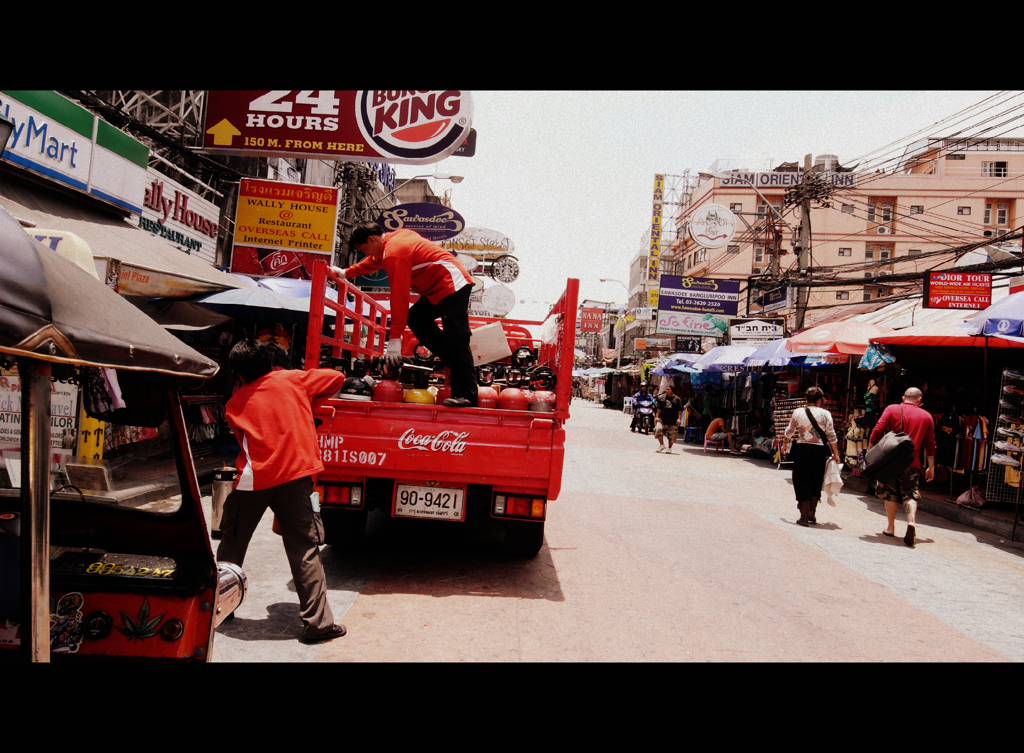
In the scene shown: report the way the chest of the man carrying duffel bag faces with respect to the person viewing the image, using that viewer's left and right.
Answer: facing away from the viewer

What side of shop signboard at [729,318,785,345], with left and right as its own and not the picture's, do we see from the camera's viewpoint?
front

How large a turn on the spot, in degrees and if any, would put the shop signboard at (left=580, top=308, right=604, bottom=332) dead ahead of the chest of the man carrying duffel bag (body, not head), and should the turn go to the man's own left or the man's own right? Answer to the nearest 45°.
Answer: approximately 45° to the man's own left

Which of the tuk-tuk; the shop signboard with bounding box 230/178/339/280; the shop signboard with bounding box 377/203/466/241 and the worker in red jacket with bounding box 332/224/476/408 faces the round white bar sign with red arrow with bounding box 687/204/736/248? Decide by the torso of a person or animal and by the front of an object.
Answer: the tuk-tuk

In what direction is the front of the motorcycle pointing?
toward the camera

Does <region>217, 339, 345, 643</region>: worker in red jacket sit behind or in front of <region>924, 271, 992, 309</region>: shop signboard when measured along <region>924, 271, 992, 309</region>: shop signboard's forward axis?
in front

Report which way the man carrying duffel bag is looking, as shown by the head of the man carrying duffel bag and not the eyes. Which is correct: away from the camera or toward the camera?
away from the camera

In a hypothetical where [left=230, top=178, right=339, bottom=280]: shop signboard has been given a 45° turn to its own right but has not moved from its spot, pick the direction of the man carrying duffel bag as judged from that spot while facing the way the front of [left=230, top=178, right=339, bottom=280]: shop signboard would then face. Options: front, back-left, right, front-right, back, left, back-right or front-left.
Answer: left

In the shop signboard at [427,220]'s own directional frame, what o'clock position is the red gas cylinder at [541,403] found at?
The red gas cylinder is roughly at 12 o'clock from the shop signboard.

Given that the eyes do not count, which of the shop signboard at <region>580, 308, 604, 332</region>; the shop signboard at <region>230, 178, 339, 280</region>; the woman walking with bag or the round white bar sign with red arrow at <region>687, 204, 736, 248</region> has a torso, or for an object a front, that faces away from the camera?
the woman walking with bag

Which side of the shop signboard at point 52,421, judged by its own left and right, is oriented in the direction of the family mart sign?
back

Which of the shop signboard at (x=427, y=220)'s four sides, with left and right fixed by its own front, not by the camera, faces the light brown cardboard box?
front

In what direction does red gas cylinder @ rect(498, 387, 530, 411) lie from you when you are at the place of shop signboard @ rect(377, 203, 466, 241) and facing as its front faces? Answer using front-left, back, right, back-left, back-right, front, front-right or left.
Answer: front

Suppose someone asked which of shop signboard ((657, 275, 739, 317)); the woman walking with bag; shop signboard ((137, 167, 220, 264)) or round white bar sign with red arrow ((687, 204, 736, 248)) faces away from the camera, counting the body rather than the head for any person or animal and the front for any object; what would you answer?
the woman walking with bag
